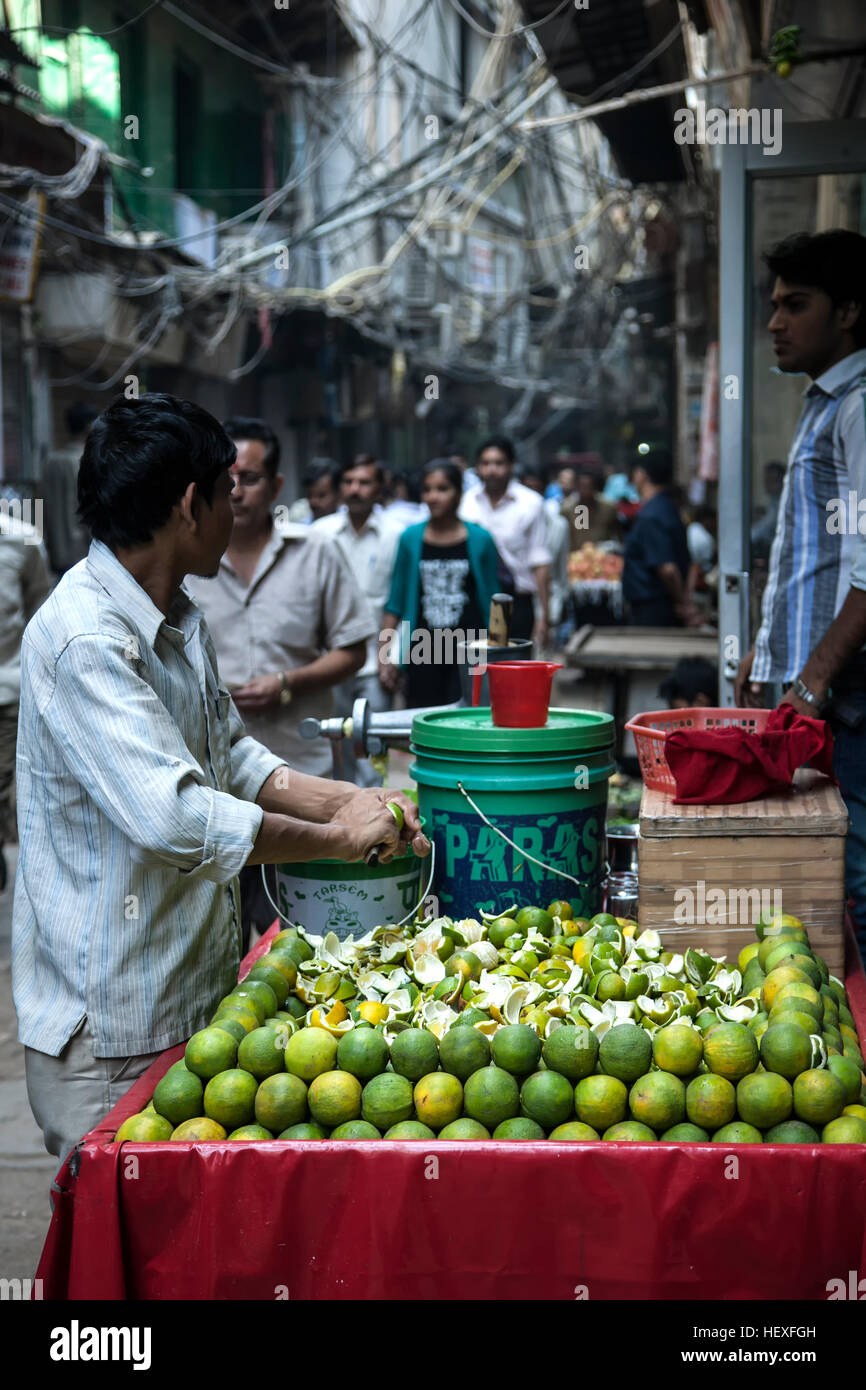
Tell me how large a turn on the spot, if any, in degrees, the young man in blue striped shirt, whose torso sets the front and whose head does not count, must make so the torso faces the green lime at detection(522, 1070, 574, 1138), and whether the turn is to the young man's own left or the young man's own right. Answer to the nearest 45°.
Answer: approximately 90° to the young man's own left

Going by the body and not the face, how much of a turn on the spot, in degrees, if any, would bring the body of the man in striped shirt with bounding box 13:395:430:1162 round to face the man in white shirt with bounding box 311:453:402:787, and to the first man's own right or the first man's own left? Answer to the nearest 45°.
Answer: approximately 90° to the first man's own left

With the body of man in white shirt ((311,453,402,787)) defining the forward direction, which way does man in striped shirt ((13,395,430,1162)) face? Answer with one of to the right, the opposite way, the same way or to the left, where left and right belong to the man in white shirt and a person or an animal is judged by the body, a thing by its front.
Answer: to the left

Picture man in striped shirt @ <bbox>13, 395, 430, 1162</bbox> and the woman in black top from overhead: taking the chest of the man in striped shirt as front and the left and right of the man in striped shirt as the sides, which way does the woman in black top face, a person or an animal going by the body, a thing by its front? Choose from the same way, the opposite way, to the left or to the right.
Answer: to the right

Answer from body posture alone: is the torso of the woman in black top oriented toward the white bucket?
yes

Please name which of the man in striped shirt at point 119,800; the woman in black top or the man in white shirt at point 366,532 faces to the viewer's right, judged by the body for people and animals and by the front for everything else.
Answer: the man in striped shirt

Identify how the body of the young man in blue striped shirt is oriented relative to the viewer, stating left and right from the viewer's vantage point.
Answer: facing to the left of the viewer

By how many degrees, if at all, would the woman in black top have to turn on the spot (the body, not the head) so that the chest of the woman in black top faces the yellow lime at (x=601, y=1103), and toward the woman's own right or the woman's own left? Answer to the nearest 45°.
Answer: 0° — they already face it

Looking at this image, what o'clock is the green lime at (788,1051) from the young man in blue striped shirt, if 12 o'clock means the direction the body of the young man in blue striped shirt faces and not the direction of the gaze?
The green lime is roughly at 9 o'clock from the young man in blue striped shirt.

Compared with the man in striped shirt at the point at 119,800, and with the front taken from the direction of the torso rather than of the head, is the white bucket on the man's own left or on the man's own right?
on the man's own left

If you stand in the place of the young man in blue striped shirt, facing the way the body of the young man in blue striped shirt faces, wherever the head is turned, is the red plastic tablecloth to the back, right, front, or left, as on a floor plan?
left

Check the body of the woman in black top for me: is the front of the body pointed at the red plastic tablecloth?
yes

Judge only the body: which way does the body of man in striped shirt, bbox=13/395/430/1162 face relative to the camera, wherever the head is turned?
to the viewer's right

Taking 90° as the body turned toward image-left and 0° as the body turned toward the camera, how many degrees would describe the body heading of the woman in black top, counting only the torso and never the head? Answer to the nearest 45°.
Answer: approximately 0°
